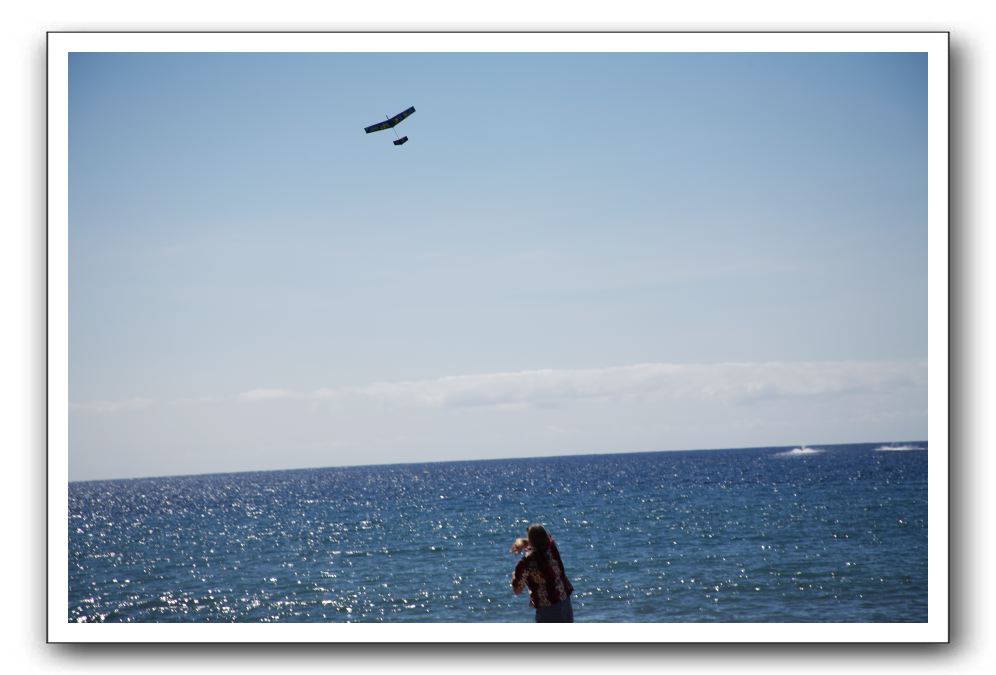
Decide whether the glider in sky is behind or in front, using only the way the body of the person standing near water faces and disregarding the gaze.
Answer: in front

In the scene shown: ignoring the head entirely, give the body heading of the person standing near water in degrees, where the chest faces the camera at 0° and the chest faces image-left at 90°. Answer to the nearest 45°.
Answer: approximately 135°
